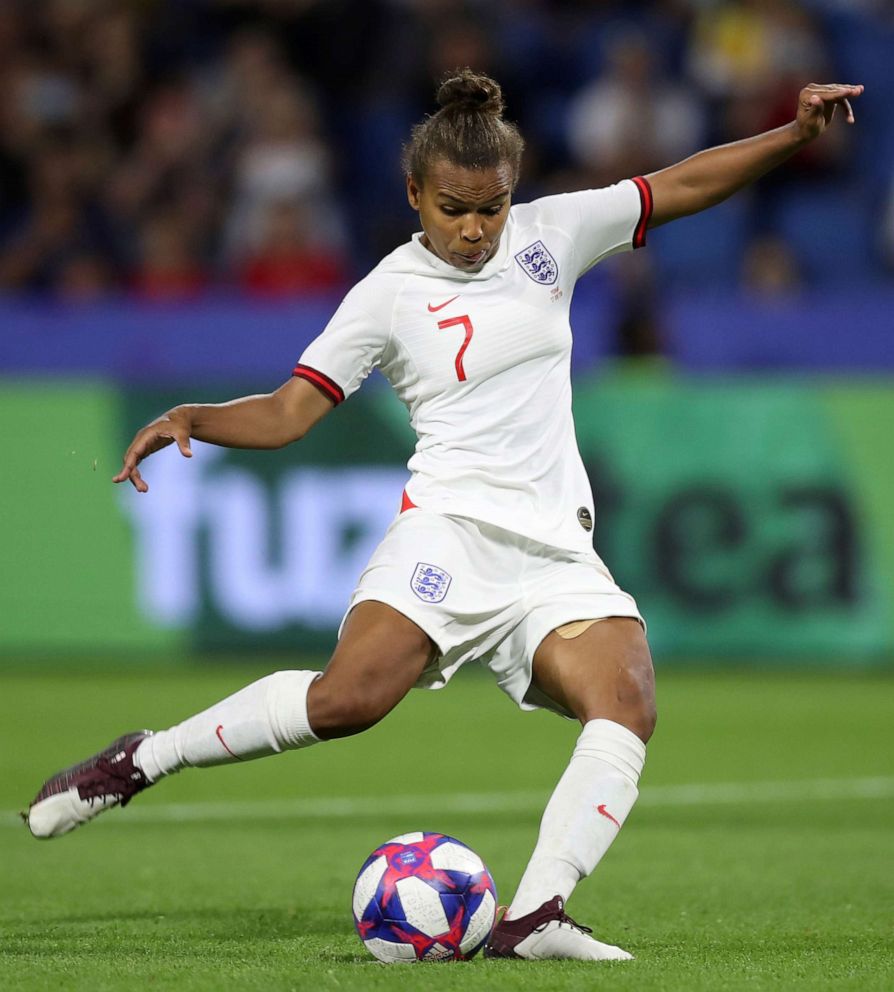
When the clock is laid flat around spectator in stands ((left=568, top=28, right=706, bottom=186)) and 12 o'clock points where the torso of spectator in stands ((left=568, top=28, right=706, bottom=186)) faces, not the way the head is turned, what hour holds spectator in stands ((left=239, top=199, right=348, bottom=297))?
spectator in stands ((left=239, top=199, right=348, bottom=297)) is roughly at 2 o'clock from spectator in stands ((left=568, top=28, right=706, bottom=186)).

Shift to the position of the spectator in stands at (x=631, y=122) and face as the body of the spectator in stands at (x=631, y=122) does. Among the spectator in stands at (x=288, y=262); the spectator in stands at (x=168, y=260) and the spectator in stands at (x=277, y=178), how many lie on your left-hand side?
0

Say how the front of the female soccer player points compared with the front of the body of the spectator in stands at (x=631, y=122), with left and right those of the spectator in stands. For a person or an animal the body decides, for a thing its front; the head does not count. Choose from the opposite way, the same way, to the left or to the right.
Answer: the same way

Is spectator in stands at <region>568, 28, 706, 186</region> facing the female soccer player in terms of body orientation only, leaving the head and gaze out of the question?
yes

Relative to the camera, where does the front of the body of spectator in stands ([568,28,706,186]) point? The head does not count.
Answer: toward the camera

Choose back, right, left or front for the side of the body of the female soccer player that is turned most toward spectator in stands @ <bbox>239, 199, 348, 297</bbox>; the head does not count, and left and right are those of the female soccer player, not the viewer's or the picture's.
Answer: back

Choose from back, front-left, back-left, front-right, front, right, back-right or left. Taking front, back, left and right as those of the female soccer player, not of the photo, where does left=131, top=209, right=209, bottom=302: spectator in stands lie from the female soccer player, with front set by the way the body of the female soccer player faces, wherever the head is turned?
back

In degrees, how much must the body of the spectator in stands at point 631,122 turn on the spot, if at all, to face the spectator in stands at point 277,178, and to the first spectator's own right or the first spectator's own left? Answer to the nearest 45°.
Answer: approximately 90° to the first spectator's own right

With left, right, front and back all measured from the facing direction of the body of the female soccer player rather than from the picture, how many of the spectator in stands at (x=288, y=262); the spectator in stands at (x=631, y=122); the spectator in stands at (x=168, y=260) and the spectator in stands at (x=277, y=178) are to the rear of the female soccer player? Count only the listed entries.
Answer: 4

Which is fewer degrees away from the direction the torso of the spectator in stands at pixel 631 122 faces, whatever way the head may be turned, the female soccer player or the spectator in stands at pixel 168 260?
the female soccer player

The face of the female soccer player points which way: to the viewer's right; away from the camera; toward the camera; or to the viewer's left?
toward the camera

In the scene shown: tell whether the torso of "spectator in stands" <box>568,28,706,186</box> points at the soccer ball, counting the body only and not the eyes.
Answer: yes

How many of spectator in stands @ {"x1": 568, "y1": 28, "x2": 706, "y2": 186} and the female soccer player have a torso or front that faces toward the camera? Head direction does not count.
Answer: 2

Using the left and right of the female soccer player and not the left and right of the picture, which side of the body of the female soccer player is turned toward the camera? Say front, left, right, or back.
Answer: front
